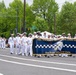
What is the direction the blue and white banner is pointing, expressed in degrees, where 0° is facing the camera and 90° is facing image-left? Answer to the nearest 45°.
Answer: approximately 0°
